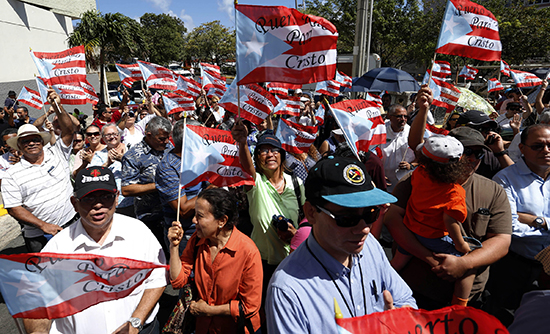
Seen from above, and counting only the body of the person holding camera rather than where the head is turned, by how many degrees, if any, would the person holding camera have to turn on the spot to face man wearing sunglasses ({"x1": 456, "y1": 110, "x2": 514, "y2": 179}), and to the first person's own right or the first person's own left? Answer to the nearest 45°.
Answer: approximately 90° to the first person's own left

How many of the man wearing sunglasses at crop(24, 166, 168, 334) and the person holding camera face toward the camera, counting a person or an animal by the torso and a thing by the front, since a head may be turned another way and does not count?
2

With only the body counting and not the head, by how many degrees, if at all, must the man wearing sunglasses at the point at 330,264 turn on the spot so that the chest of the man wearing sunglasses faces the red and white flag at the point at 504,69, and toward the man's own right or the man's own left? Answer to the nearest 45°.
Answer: approximately 90° to the man's own left

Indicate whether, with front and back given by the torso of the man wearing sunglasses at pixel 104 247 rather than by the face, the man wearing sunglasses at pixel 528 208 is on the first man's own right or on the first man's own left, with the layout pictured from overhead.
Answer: on the first man's own left

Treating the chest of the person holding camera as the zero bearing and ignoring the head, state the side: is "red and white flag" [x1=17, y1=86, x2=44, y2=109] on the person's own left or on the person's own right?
on the person's own right

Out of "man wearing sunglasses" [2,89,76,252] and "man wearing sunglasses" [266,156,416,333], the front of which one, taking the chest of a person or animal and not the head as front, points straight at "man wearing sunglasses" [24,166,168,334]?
"man wearing sunglasses" [2,89,76,252]

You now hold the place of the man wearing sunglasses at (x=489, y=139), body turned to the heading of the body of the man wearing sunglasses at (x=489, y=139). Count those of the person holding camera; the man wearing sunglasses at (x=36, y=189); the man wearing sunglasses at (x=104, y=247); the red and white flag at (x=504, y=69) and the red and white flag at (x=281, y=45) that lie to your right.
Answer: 4

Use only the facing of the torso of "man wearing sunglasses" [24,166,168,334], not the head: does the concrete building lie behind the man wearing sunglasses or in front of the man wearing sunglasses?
behind

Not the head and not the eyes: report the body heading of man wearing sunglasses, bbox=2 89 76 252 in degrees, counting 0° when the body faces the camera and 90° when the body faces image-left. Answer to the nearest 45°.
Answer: approximately 0°

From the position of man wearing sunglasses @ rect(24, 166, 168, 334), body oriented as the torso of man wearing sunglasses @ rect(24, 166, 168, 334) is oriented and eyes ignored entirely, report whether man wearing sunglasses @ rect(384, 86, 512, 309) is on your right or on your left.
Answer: on your left

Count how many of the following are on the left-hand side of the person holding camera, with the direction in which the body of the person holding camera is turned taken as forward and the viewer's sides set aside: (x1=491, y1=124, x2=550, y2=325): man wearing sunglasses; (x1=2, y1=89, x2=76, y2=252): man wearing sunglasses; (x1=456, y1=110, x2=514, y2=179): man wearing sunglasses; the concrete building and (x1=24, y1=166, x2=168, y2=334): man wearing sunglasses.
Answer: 2

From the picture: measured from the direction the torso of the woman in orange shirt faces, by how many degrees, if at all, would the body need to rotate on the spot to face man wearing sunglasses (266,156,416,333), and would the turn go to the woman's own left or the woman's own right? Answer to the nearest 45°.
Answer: approximately 90° to the woman's own left

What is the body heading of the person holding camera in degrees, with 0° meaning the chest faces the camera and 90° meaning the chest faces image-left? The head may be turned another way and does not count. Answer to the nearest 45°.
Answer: approximately 0°

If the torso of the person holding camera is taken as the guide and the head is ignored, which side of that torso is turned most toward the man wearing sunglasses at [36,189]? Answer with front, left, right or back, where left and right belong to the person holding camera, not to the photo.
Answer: right

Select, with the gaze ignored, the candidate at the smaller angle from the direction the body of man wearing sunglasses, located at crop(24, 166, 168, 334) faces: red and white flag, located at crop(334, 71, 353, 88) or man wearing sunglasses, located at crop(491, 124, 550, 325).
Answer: the man wearing sunglasses
